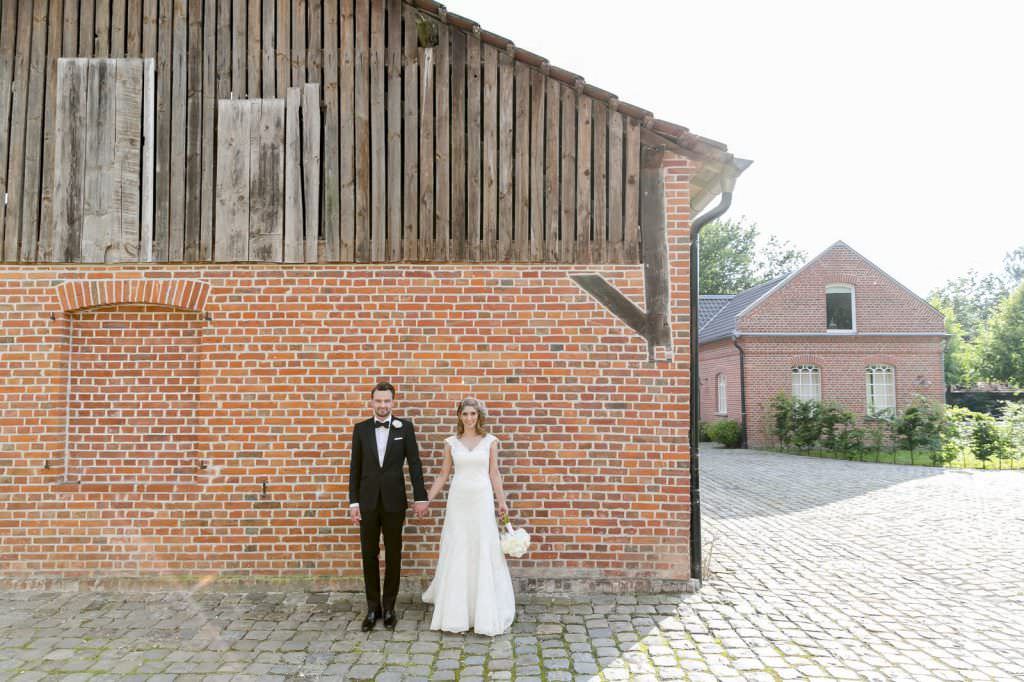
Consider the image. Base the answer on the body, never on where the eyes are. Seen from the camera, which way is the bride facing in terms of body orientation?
toward the camera

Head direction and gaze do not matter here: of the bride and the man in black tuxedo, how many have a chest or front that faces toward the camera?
2

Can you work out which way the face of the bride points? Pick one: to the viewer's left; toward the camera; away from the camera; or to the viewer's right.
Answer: toward the camera

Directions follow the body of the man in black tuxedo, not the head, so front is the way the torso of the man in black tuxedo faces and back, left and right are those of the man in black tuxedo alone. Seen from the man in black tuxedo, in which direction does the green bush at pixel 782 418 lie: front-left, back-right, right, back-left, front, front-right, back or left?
back-left

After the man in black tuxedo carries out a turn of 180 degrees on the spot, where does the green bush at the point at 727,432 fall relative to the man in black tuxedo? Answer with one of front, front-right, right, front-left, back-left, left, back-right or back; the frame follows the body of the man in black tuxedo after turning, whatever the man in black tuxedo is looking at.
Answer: front-right

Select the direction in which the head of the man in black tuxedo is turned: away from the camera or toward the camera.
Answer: toward the camera

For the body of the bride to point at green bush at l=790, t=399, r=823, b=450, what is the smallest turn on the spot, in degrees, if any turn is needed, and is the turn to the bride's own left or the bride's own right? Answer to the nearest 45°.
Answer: approximately 135° to the bride's own left

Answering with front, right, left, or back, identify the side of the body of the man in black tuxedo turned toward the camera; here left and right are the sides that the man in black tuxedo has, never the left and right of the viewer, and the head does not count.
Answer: front

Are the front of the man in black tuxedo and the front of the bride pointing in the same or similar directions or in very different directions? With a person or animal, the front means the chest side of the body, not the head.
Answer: same or similar directions

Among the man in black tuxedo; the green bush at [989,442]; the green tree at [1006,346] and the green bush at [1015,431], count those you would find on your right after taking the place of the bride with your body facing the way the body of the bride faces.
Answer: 1

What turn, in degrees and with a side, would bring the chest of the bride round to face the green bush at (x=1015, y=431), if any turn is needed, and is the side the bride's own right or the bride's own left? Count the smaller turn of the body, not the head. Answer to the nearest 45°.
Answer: approximately 135° to the bride's own left

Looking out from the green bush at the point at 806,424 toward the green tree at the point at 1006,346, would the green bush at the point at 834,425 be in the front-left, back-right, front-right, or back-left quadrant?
front-right

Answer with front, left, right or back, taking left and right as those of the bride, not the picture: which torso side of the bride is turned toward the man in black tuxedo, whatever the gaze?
right
